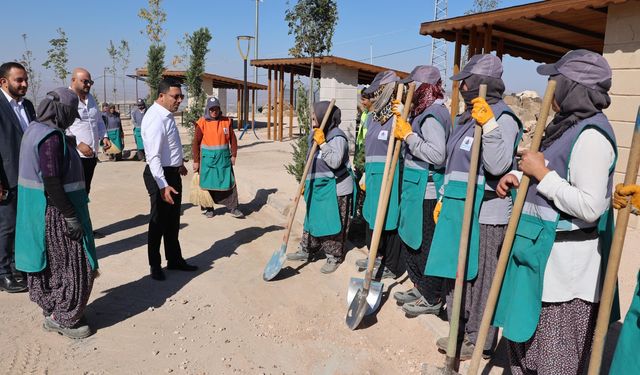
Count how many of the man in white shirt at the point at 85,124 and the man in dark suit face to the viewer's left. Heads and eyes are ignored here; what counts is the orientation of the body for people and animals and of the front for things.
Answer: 0

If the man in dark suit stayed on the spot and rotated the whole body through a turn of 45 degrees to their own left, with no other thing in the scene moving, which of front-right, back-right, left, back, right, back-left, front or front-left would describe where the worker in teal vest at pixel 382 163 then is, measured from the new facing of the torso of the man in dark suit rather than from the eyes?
front-right

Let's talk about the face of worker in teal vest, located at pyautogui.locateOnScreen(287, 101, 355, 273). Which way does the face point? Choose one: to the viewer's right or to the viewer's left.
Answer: to the viewer's left

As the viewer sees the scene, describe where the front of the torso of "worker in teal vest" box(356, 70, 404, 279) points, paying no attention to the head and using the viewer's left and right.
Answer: facing the viewer and to the left of the viewer

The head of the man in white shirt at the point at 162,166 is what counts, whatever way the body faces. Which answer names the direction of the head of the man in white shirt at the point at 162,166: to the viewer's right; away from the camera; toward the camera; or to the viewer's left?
to the viewer's right

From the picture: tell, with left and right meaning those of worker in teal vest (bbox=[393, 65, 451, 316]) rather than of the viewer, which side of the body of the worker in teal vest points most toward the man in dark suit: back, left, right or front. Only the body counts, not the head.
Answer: front

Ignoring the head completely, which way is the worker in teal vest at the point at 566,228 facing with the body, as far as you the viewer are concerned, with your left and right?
facing to the left of the viewer

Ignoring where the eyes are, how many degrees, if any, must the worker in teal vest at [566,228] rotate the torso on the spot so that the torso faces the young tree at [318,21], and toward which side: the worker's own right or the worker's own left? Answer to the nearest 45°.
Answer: approximately 45° to the worker's own right

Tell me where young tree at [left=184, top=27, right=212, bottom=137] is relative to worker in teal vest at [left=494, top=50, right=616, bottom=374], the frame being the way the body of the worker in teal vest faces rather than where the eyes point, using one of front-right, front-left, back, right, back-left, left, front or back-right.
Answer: front-right

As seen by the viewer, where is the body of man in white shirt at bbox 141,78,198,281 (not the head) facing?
to the viewer's right

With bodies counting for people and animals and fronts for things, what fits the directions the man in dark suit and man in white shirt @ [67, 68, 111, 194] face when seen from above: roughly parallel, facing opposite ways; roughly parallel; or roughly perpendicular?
roughly parallel

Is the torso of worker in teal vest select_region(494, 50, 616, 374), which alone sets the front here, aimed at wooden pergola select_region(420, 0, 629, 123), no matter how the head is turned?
no

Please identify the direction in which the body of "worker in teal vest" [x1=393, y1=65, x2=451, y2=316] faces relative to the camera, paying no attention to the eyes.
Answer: to the viewer's left

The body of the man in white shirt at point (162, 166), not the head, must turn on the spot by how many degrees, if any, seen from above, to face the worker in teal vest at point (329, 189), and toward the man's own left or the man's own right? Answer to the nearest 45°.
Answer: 0° — they already face them

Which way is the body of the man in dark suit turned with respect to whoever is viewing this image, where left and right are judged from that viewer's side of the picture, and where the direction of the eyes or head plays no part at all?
facing the viewer and to the right of the viewer

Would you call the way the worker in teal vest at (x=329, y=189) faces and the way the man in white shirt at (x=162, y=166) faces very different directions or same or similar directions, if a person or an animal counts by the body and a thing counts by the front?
very different directions
